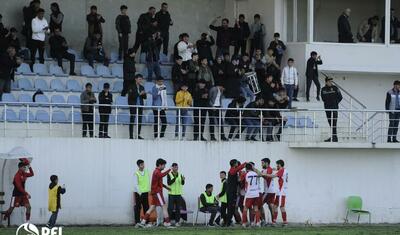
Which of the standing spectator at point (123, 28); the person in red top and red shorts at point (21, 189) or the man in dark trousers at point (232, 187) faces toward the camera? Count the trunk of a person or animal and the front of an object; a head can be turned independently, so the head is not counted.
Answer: the standing spectator

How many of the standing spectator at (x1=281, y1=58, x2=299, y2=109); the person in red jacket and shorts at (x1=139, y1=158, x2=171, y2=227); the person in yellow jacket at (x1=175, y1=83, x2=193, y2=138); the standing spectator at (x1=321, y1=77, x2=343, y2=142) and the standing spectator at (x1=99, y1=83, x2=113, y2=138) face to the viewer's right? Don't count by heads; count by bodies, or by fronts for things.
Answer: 1

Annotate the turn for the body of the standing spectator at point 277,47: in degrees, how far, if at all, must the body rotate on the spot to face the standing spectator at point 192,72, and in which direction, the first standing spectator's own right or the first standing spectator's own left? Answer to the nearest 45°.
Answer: approximately 45° to the first standing spectator's own right

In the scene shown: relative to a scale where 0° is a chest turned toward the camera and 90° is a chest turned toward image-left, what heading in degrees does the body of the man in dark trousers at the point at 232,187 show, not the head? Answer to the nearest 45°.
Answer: approximately 270°

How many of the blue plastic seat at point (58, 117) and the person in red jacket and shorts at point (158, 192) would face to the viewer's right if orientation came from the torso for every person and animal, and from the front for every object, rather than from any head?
1

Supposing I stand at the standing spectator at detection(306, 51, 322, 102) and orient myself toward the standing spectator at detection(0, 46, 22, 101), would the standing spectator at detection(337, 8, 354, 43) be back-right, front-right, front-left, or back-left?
back-right

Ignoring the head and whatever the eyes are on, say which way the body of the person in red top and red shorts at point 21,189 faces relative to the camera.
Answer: to the viewer's right

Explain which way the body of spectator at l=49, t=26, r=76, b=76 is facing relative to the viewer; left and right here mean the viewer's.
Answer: facing the viewer and to the right of the viewer

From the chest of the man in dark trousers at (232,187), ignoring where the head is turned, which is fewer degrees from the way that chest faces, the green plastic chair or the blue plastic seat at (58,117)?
the green plastic chair

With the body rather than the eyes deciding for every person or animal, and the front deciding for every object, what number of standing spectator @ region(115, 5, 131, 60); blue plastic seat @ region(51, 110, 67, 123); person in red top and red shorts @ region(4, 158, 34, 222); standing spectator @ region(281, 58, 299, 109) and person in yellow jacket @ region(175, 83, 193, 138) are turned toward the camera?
4

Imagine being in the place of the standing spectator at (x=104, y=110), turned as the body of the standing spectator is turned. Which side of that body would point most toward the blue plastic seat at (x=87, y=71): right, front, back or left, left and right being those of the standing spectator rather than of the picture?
back
